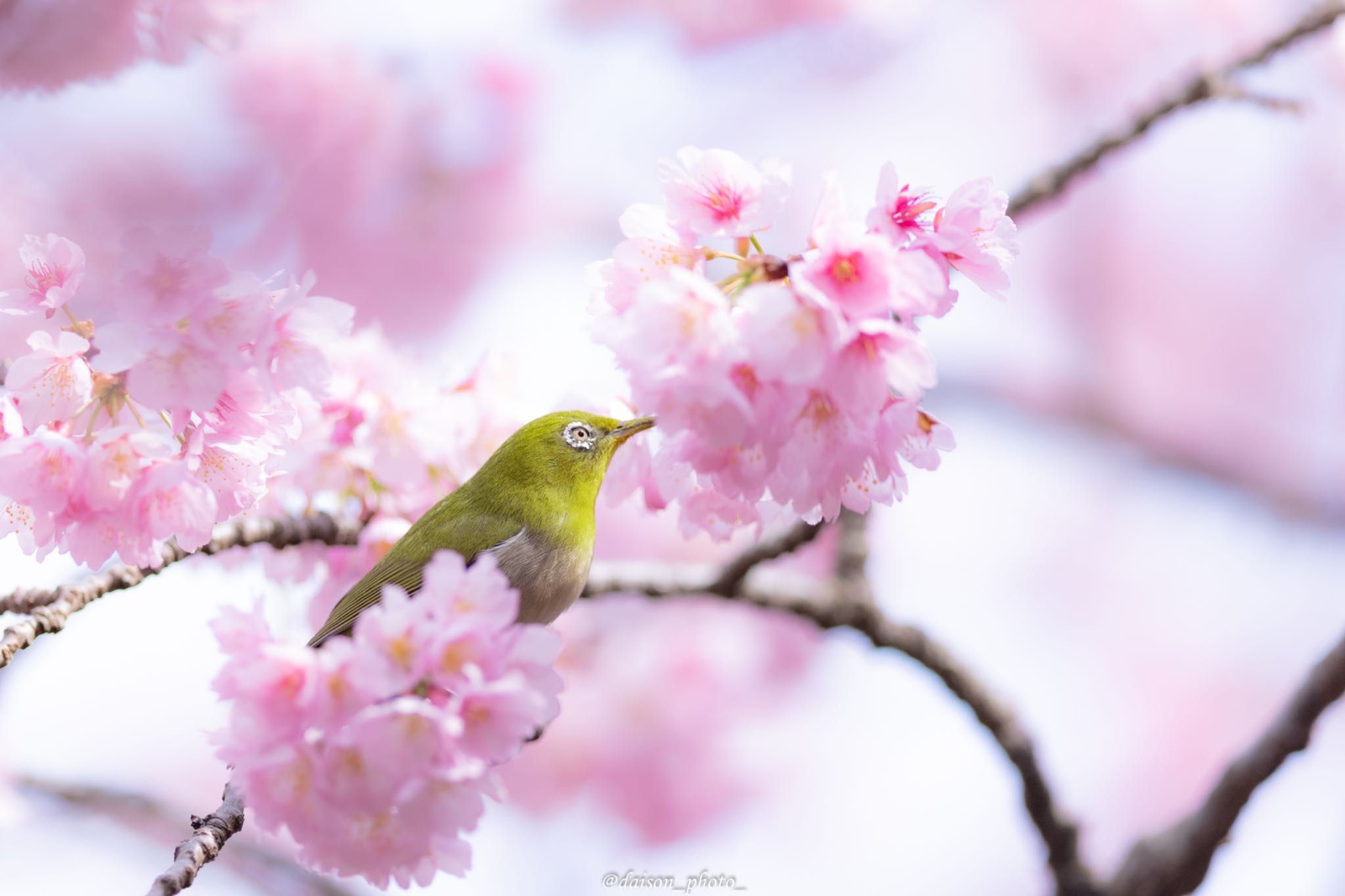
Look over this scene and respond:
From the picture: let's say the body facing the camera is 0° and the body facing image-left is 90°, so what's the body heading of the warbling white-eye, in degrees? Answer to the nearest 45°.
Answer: approximately 270°
